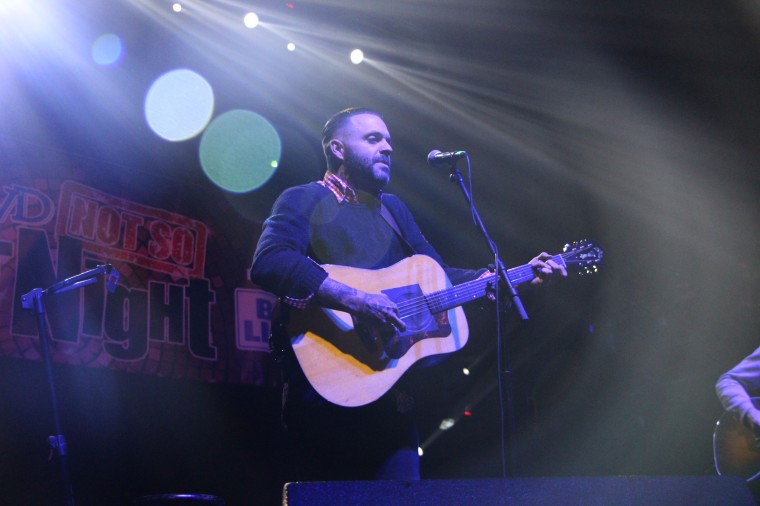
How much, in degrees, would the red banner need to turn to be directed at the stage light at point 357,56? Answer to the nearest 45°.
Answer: approximately 90° to its left

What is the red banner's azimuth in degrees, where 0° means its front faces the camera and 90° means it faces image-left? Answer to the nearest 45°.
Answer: approximately 0°

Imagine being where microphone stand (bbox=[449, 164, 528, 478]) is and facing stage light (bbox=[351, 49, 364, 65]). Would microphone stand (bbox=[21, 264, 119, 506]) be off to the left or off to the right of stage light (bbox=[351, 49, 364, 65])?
left

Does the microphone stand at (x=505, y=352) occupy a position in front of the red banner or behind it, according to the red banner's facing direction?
in front
